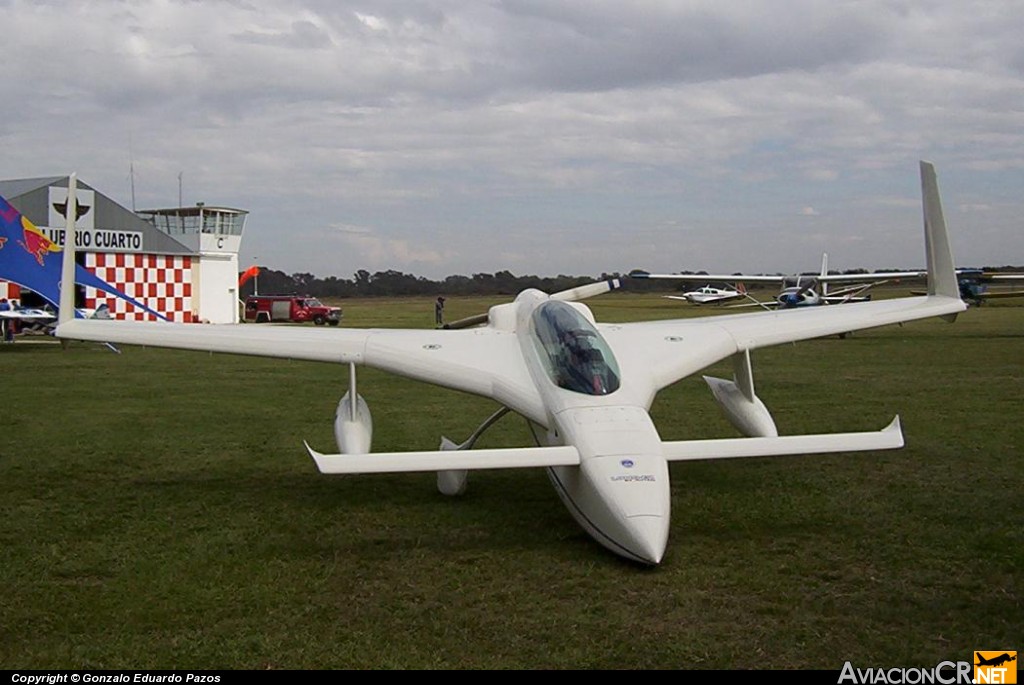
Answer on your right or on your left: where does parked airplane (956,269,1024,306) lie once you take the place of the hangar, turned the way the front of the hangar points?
on your left

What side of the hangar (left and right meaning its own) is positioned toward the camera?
front

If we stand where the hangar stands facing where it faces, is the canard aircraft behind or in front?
in front

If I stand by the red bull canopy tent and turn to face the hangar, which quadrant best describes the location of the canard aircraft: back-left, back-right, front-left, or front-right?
back-right

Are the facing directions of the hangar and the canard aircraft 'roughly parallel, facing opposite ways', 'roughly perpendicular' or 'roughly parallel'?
roughly parallel

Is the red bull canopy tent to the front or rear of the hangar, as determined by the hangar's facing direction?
to the front

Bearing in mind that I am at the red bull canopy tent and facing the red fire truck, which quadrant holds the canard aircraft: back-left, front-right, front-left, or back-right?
back-right

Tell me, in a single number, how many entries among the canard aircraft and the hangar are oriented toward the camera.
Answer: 2

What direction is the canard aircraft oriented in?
toward the camera

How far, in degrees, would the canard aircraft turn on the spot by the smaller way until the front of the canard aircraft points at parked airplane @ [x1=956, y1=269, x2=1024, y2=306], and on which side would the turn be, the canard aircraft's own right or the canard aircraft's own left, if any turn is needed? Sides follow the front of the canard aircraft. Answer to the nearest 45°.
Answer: approximately 135° to the canard aircraft's own left

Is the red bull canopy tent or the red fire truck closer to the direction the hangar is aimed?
the red bull canopy tent

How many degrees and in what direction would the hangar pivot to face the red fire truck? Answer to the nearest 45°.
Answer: approximately 135° to its left
